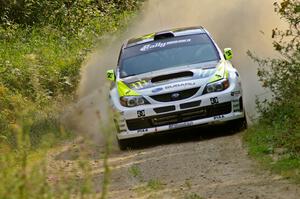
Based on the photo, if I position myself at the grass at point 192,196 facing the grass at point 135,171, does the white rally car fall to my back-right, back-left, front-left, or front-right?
front-right

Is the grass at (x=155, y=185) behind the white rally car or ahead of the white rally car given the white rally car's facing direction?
ahead

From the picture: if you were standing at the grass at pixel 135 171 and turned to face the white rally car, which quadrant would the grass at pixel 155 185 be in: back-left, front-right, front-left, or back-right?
back-right

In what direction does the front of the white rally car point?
toward the camera

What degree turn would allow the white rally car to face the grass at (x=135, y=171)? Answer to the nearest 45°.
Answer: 0° — it already faces it

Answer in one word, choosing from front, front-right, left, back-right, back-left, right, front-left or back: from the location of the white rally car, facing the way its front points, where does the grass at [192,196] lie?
front

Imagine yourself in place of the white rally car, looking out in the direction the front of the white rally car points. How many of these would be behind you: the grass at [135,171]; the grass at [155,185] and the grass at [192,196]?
0
